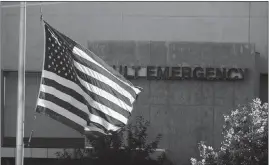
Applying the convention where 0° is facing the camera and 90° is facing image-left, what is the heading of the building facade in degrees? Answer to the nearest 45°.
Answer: approximately 0°

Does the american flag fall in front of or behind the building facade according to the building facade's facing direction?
in front

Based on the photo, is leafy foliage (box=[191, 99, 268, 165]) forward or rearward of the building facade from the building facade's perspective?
forward

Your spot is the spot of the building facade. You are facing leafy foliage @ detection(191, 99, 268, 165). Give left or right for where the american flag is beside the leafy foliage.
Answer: right
